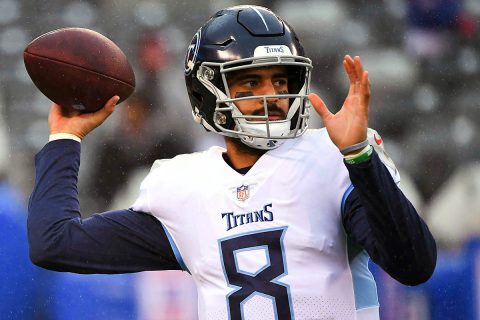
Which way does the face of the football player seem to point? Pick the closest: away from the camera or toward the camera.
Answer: toward the camera

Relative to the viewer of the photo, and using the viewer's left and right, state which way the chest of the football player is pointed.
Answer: facing the viewer

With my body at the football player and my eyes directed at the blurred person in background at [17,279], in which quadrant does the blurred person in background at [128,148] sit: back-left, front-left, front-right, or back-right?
front-right

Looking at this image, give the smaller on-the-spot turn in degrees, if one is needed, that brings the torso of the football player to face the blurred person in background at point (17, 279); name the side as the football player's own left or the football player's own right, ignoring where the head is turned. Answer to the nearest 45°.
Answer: approximately 135° to the football player's own right
